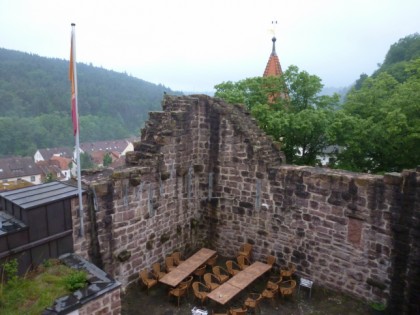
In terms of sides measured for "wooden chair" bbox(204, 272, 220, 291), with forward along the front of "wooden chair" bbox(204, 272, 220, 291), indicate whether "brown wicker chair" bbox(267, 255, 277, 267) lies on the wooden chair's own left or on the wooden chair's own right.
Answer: on the wooden chair's own left

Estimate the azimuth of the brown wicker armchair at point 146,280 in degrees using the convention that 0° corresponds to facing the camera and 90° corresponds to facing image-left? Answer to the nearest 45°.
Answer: approximately 315°

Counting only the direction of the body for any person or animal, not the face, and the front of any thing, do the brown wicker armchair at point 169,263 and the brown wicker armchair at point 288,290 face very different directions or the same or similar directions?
very different directions

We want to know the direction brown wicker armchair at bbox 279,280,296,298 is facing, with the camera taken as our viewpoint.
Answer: facing away from the viewer and to the left of the viewer

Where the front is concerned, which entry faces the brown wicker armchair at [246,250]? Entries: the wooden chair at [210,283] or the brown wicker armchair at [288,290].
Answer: the brown wicker armchair at [288,290]

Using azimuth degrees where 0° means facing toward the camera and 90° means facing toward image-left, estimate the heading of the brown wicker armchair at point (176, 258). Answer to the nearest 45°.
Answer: approximately 315°

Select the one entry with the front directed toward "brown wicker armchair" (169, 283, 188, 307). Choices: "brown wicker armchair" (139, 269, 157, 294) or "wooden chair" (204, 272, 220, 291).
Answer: "brown wicker armchair" (139, 269, 157, 294)

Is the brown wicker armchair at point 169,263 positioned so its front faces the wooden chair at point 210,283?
yes

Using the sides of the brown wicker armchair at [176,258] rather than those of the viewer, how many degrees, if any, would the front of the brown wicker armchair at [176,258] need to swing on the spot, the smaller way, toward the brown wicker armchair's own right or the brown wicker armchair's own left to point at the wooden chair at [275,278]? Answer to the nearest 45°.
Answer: approximately 45° to the brown wicker armchair's own left
